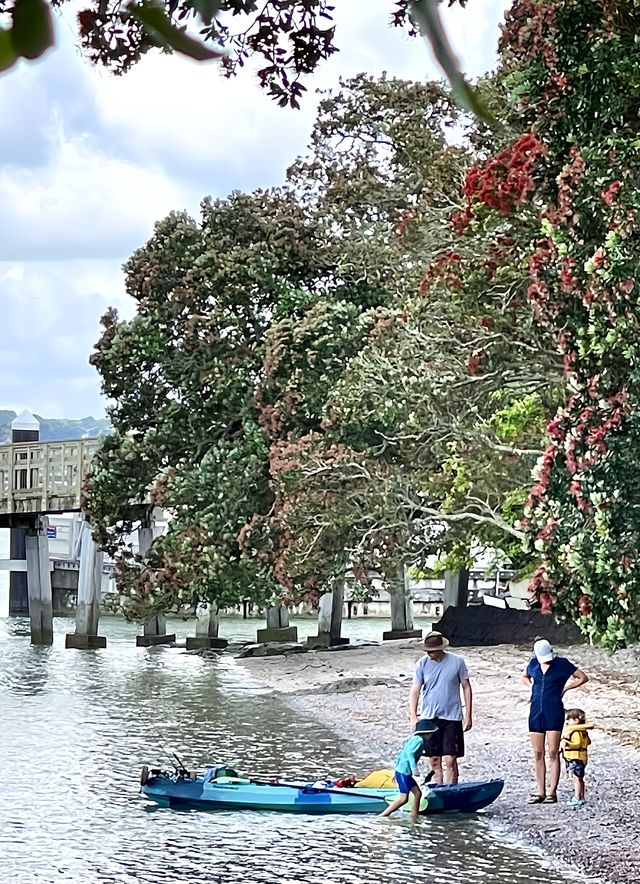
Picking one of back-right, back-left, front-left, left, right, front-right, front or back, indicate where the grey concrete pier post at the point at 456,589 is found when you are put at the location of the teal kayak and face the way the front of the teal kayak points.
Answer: left

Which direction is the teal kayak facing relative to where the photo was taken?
to the viewer's right

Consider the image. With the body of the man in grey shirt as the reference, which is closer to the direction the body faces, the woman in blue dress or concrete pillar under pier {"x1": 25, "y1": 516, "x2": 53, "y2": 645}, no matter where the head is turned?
the woman in blue dress

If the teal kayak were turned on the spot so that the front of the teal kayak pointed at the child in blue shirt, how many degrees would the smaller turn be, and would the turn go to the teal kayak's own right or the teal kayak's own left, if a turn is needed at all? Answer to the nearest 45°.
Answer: approximately 45° to the teal kayak's own right

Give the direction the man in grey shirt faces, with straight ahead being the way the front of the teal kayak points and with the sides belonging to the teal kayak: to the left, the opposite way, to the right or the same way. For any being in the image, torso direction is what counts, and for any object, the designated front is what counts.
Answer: to the right

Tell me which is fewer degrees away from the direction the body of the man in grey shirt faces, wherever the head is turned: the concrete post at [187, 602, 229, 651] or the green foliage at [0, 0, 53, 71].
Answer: the green foliage

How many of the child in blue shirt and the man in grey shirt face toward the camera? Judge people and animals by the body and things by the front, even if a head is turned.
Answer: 1
